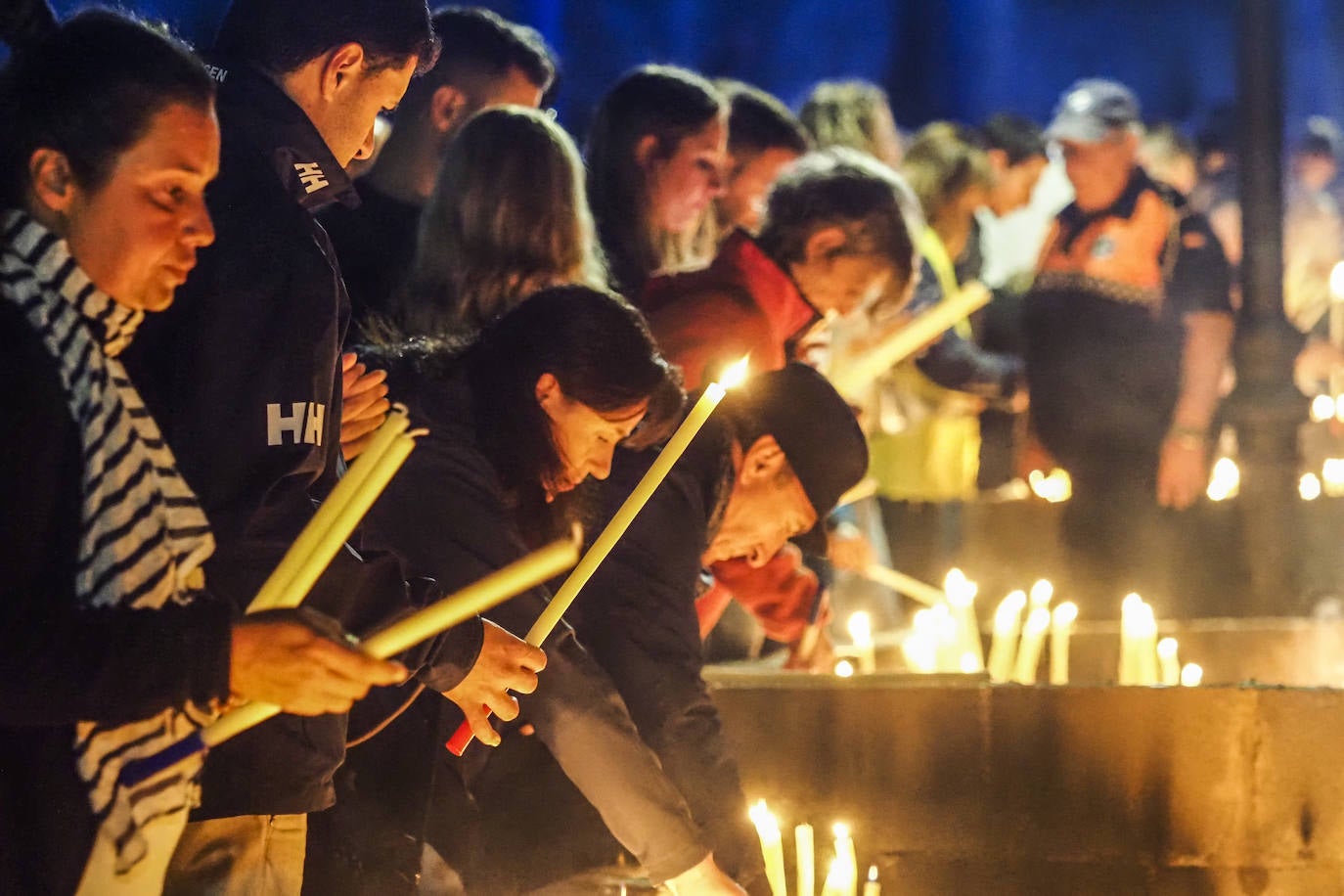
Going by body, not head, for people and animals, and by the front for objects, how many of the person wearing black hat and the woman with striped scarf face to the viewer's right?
2

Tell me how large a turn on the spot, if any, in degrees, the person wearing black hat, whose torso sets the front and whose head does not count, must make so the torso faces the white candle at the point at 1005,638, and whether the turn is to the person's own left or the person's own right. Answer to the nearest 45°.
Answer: approximately 45° to the person's own left

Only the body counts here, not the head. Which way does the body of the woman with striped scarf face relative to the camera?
to the viewer's right

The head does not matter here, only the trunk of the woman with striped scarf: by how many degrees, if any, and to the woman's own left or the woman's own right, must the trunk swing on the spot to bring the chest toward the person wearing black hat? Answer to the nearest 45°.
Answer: approximately 45° to the woman's own left

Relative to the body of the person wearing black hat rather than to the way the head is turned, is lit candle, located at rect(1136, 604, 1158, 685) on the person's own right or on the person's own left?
on the person's own left

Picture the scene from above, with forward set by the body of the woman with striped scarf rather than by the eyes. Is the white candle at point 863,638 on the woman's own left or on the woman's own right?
on the woman's own left

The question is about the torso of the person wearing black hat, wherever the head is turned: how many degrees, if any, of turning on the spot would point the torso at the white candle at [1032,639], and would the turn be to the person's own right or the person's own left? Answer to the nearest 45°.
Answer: approximately 45° to the person's own left

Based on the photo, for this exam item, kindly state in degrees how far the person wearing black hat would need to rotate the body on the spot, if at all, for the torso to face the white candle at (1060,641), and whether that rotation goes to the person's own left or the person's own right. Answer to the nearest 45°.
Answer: approximately 45° to the person's own left

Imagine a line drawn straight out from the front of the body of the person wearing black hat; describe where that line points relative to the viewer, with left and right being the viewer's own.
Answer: facing to the right of the viewer
